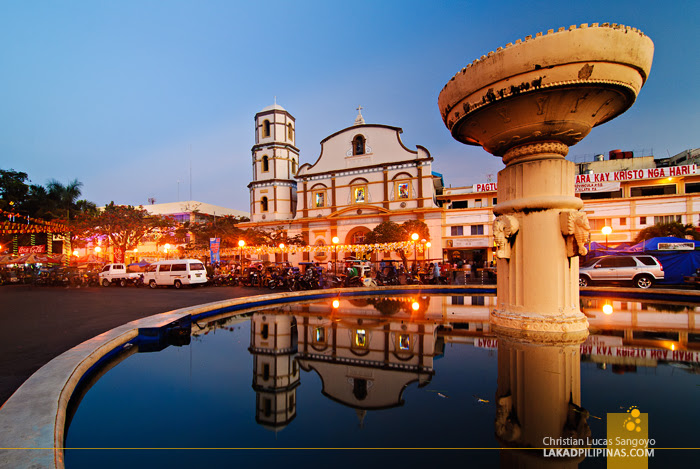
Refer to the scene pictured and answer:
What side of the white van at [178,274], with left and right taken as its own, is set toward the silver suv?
back

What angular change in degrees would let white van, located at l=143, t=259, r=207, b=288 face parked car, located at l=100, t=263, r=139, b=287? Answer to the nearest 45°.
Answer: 0° — it already faces it

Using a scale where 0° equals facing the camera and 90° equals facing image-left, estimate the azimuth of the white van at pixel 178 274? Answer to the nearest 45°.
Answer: approximately 135°
